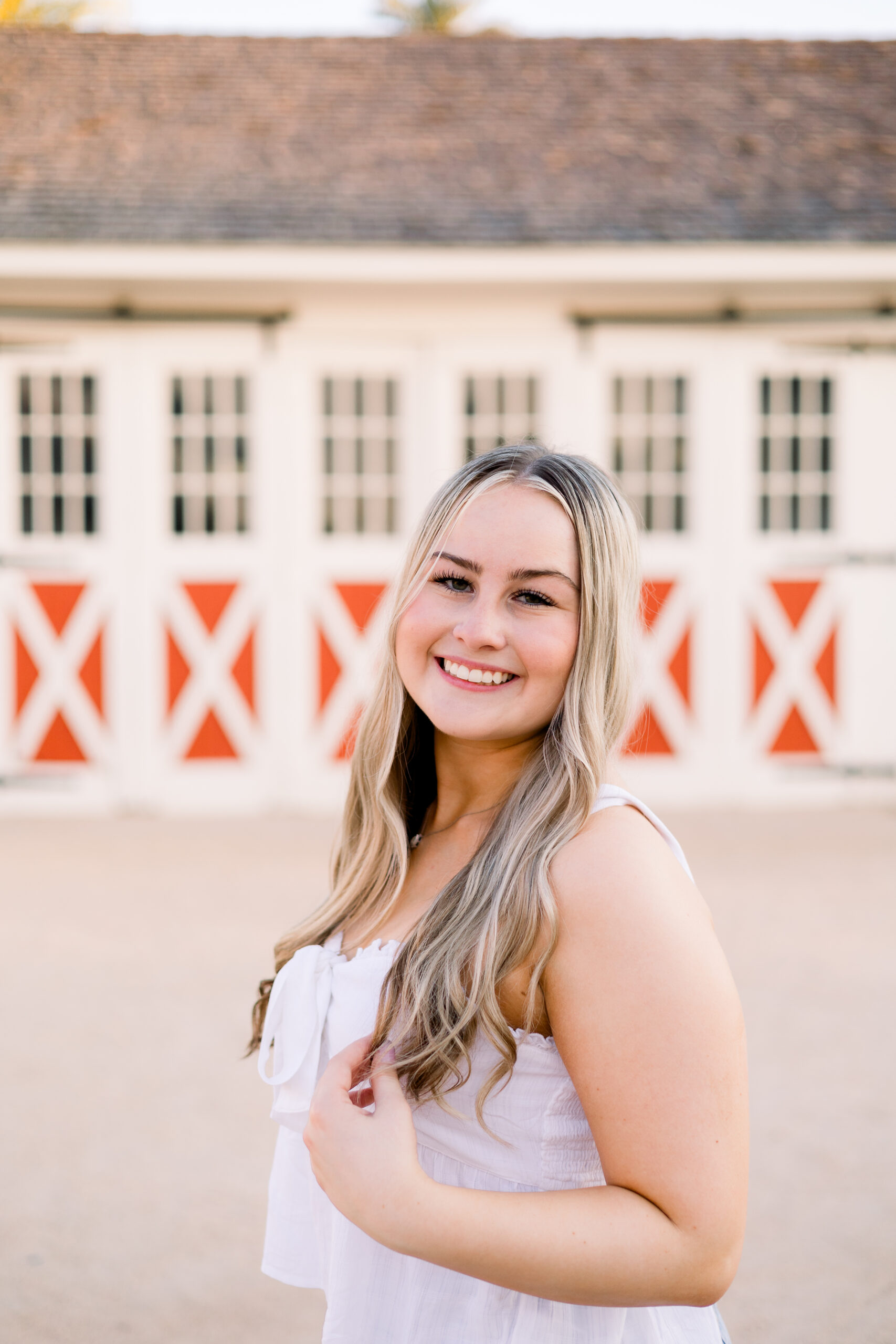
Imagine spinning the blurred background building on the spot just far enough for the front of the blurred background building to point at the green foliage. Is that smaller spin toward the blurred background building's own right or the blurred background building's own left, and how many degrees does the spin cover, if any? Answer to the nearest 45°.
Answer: approximately 180°

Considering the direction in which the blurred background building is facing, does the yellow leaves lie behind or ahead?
behind

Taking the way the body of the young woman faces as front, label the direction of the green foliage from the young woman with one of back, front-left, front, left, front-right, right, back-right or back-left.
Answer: back-right

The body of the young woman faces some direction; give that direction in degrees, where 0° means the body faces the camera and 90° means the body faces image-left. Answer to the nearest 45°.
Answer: approximately 45°

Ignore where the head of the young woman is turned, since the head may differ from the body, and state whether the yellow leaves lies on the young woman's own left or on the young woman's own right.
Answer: on the young woman's own right
